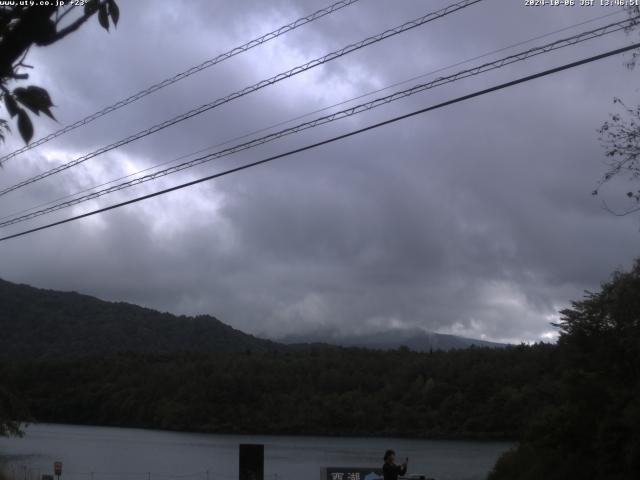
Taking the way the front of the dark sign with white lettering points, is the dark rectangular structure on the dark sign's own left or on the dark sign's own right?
on the dark sign's own right

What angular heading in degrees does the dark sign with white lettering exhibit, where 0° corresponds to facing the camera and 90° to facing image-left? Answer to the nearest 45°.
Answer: approximately 0°

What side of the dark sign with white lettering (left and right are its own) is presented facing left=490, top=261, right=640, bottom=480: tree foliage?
left
